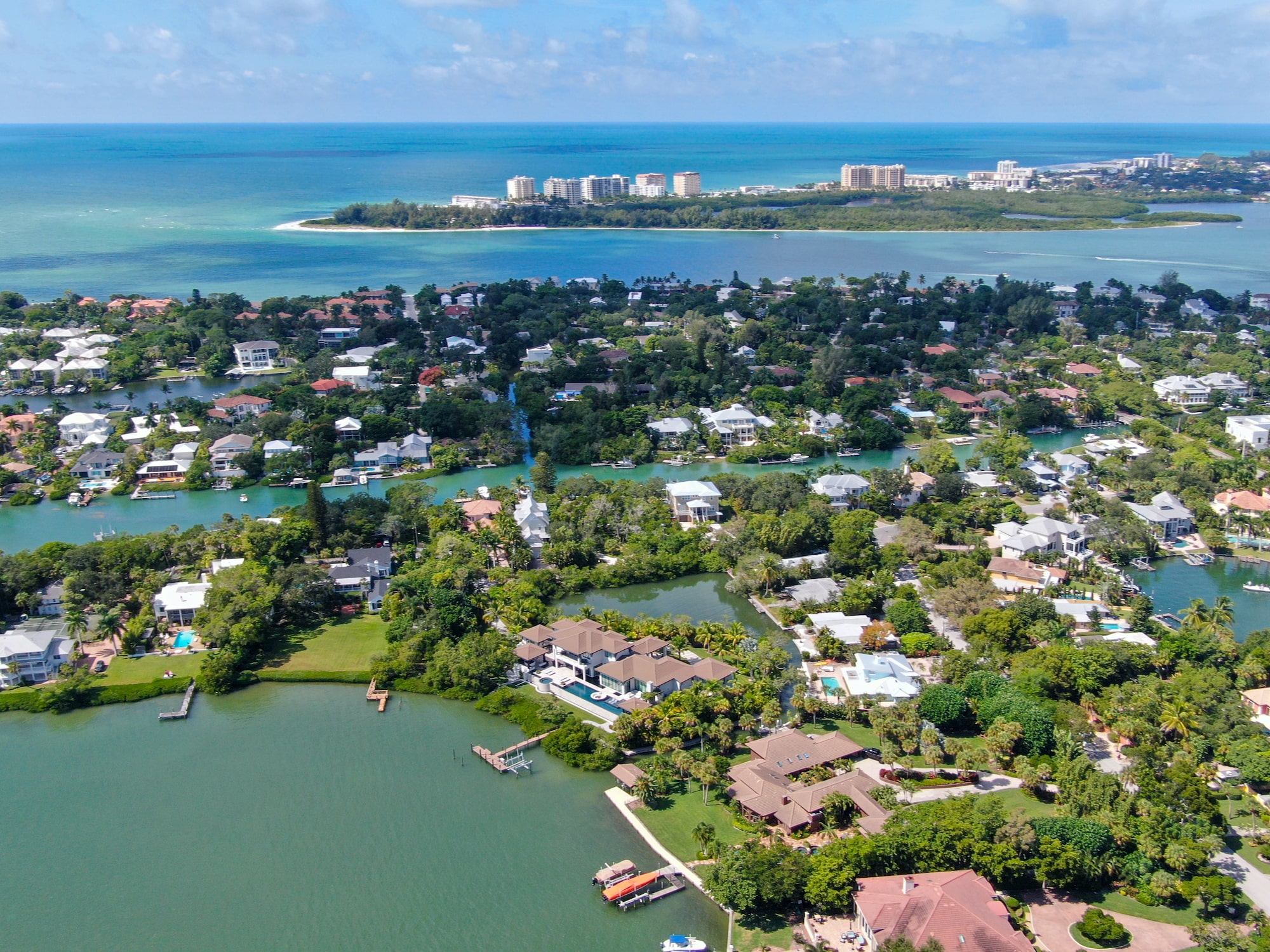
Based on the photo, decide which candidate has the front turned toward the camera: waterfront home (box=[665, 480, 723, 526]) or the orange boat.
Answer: the waterfront home

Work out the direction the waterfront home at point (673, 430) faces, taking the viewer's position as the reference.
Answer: facing the viewer

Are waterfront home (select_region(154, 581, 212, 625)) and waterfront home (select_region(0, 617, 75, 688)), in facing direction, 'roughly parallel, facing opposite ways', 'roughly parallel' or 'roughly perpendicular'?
roughly parallel

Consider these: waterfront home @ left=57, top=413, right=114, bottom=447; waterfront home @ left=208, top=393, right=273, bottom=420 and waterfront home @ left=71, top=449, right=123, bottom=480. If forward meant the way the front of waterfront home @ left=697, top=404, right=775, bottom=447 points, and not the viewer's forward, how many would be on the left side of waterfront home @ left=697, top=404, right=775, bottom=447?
0

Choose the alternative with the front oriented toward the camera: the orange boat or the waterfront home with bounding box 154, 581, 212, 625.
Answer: the waterfront home

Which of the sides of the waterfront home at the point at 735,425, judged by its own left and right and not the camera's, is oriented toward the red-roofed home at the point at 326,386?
right

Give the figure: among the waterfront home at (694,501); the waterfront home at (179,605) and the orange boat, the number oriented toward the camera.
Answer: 2

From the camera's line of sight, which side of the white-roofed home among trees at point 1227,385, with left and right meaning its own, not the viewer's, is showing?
front

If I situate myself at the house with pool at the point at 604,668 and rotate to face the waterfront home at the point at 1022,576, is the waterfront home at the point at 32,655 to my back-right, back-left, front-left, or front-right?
back-left

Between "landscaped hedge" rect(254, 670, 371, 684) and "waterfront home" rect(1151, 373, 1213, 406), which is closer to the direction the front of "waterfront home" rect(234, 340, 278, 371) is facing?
the landscaped hedge

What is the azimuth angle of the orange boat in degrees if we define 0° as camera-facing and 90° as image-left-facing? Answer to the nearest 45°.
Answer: approximately 225°

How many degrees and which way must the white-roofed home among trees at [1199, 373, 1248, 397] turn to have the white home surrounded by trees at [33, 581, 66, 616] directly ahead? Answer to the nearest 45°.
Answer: approximately 45° to its right

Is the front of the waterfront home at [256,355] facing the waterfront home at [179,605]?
yes

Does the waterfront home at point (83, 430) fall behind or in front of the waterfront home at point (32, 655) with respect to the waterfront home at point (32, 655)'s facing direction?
behind

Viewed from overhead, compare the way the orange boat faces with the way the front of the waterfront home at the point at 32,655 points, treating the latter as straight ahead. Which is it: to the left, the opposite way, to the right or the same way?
to the left

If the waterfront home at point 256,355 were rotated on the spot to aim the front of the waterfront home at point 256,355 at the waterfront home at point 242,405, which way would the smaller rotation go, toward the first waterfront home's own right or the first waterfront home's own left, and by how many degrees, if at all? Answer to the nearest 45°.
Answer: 0° — it already faces it

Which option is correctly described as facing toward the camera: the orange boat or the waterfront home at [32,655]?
the waterfront home

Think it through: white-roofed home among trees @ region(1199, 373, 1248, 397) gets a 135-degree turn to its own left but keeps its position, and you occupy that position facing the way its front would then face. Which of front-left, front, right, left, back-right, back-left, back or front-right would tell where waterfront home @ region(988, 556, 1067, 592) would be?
back-right

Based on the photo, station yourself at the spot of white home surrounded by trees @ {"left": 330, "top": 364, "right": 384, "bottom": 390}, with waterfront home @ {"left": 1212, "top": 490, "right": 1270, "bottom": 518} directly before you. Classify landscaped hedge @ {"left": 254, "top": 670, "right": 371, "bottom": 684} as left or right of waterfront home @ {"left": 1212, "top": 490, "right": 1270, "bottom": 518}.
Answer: right
